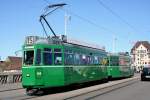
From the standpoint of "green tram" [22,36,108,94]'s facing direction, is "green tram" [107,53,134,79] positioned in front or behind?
behind

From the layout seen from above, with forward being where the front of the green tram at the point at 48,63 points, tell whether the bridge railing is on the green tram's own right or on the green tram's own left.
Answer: on the green tram's own right

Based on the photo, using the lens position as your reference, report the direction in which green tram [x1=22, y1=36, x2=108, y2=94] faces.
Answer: facing the viewer and to the left of the viewer
